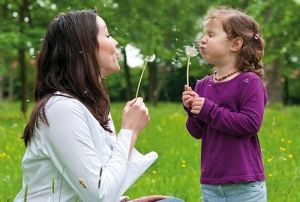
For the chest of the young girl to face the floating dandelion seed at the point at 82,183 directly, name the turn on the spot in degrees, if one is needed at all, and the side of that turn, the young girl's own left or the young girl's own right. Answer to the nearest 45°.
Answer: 0° — they already face it

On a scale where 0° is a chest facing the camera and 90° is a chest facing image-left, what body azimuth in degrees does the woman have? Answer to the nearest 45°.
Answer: approximately 270°

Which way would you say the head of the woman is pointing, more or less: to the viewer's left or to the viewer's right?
to the viewer's right

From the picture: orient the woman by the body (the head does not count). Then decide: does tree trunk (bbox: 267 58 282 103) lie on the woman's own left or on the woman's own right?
on the woman's own left

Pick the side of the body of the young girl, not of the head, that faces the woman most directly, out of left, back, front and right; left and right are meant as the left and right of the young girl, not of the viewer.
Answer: front

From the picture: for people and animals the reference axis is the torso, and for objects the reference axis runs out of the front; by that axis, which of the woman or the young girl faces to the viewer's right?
the woman

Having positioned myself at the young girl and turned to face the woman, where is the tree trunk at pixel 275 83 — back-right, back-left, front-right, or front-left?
back-right

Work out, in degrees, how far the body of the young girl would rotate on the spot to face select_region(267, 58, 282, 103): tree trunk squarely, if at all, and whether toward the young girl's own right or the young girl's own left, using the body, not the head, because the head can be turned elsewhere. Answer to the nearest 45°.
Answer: approximately 135° to the young girl's own right

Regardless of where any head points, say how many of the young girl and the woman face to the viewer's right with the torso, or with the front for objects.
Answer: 1

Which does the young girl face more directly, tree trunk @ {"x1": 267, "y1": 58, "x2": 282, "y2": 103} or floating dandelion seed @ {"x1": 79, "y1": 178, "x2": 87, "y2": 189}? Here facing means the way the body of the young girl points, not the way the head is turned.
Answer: the floating dandelion seed

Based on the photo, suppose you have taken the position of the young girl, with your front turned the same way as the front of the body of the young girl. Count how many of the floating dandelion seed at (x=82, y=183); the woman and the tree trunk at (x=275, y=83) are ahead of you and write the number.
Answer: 2

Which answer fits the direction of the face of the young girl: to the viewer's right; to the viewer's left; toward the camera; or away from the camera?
to the viewer's left

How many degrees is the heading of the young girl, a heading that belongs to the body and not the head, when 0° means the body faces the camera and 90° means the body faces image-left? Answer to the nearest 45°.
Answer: approximately 45°
